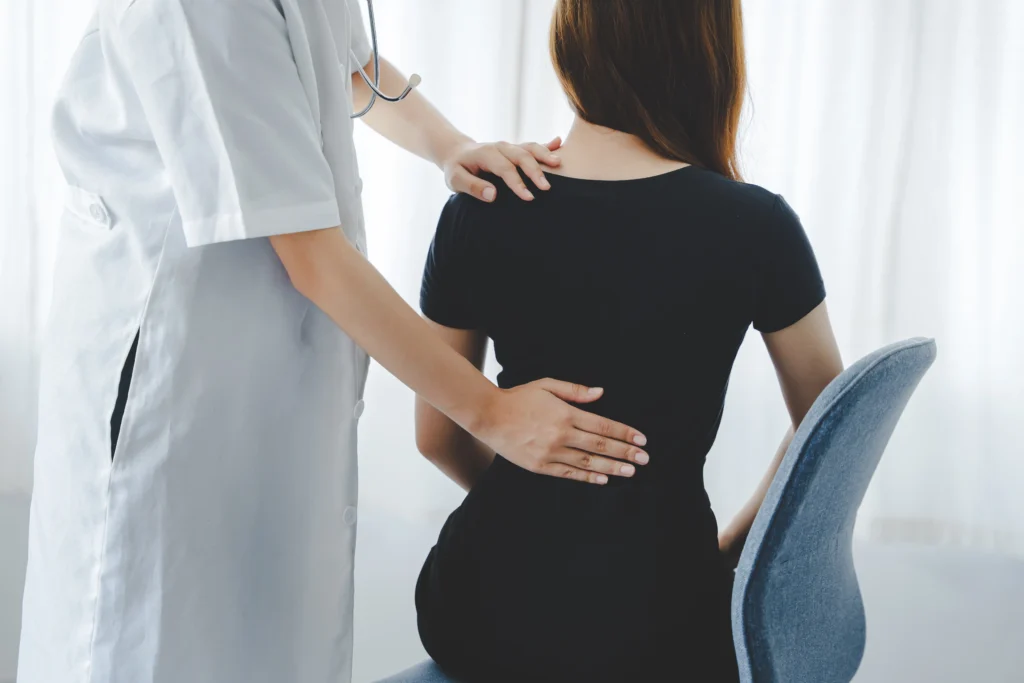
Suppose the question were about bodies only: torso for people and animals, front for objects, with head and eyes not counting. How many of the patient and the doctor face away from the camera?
1

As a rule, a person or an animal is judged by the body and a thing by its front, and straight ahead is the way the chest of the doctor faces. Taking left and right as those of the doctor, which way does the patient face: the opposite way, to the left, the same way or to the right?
to the left

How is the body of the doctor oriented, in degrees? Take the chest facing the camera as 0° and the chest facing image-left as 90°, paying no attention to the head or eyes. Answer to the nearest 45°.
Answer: approximately 270°

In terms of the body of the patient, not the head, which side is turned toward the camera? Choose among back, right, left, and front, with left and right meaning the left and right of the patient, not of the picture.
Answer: back

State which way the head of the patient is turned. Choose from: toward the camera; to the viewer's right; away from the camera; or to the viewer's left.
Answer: away from the camera
